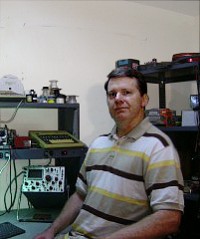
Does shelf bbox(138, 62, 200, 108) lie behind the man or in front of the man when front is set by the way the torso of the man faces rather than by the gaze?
behind

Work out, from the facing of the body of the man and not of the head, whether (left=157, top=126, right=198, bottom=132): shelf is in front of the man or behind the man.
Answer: behind

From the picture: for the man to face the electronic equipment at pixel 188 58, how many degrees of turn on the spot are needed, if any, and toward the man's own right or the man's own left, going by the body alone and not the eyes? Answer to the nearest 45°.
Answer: approximately 180°

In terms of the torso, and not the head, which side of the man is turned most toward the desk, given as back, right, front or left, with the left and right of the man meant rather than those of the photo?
right

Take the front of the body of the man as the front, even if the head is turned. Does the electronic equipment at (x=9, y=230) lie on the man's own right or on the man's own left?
on the man's own right

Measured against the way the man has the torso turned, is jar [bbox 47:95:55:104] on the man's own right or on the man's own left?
on the man's own right

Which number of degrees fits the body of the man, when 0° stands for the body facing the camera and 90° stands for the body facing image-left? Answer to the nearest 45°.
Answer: approximately 45°

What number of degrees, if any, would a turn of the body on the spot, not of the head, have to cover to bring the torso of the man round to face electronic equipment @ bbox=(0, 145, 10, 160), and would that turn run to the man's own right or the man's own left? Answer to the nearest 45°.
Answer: approximately 90° to the man's own right

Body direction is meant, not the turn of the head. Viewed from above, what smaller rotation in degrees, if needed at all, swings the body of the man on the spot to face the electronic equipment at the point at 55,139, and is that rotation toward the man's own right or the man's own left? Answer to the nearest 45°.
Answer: approximately 90° to the man's own right
